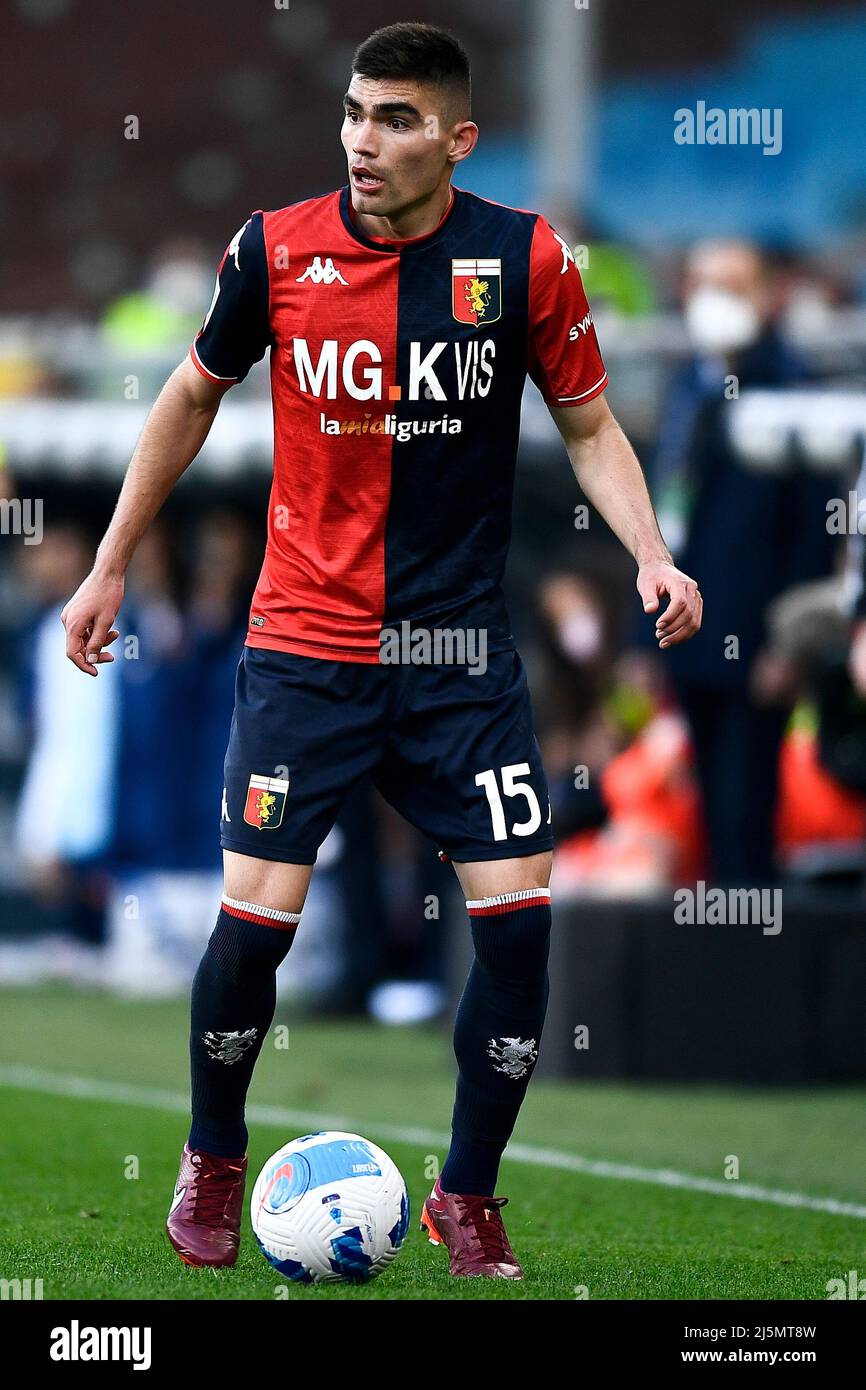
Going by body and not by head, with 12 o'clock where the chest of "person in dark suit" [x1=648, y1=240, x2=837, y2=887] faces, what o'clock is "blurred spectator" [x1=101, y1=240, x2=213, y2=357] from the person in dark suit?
The blurred spectator is roughly at 3 o'clock from the person in dark suit.

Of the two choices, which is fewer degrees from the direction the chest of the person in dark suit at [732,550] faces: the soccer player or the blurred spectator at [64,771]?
the soccer player

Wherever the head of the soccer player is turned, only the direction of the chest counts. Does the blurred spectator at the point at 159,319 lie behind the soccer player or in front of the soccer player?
behind

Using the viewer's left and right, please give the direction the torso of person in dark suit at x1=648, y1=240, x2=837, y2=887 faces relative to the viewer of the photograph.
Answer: facing the viewer and to the left of the viewer

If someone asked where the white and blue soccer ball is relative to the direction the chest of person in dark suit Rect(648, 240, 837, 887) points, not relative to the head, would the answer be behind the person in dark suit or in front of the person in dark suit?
in front

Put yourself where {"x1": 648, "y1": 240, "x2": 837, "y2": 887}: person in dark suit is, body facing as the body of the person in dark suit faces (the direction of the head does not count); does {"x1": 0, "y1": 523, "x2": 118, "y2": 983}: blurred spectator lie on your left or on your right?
on your right

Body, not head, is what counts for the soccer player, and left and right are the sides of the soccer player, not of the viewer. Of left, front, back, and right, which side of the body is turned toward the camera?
front

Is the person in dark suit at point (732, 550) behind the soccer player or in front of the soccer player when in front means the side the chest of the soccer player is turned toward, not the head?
behind

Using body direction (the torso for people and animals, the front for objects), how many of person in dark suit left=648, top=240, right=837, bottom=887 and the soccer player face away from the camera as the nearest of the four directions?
0

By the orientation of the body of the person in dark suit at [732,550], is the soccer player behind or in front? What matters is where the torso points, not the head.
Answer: in front
